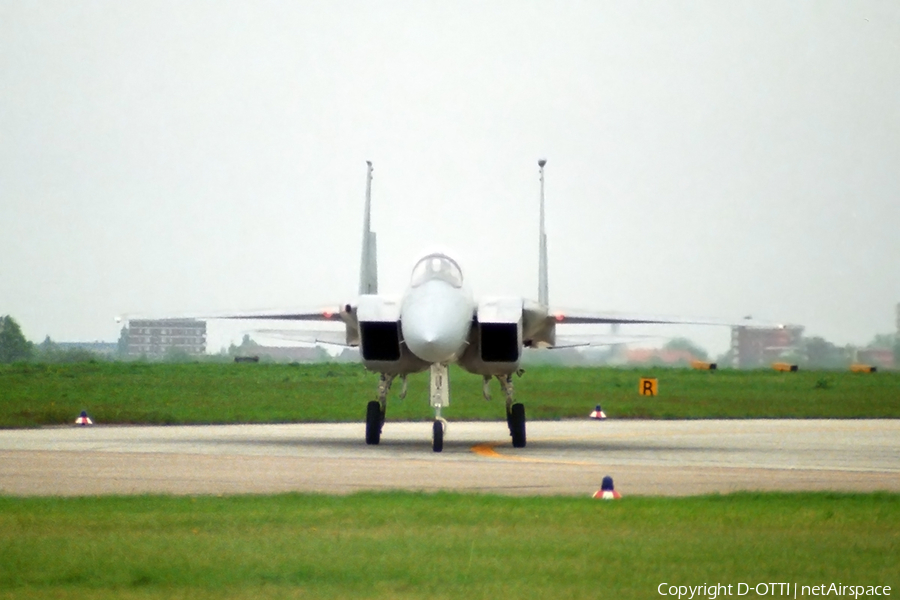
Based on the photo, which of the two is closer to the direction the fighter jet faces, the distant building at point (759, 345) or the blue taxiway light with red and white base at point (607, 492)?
the blue taxiway light with red and white base

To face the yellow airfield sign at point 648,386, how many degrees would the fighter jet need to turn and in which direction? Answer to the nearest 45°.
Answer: approximately 180°

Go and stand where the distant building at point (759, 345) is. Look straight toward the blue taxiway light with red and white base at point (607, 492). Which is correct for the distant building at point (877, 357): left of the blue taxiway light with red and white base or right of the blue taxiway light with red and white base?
left

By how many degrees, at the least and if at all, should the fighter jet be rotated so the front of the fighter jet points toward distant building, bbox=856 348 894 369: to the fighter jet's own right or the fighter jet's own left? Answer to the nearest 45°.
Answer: approximately 135° to the fighter jet's own left

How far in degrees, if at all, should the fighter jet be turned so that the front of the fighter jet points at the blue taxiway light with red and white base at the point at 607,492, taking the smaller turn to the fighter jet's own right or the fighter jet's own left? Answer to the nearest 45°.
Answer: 0° — it already faces it

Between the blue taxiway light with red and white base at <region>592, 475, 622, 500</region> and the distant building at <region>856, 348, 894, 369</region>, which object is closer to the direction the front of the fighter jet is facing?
the blue taxiway light with red and white base

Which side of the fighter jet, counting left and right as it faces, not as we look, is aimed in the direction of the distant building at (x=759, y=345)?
back

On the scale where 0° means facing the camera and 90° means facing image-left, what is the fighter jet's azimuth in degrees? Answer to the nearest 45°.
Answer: approximately 0°
